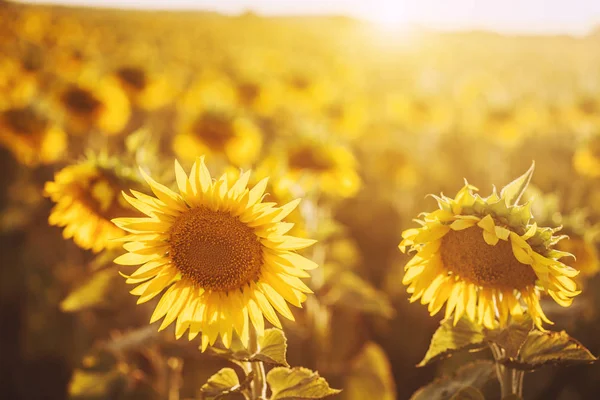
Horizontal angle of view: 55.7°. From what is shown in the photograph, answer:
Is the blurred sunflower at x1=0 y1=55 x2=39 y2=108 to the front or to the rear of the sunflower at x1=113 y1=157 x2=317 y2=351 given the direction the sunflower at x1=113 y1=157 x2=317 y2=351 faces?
to the rear

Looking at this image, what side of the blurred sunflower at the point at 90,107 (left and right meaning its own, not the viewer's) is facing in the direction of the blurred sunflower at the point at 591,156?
left

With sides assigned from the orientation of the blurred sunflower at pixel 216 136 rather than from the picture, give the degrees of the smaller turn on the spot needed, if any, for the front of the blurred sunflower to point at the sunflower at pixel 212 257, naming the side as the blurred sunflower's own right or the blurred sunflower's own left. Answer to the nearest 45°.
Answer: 0° — it already faces it

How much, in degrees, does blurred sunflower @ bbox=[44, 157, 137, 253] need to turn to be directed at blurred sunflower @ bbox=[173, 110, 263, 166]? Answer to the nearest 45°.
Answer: approximately 135° to its left

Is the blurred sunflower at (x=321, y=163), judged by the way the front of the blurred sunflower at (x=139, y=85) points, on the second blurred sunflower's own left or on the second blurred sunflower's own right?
on the second blurred sunflower's own left

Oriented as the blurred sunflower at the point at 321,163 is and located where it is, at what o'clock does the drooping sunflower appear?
The drooping sunflower is roughly at 10 o'clock from the blurred sunflower.

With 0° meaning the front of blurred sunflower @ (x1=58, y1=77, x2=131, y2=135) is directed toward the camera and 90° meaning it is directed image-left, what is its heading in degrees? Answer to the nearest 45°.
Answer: approximately 45°
